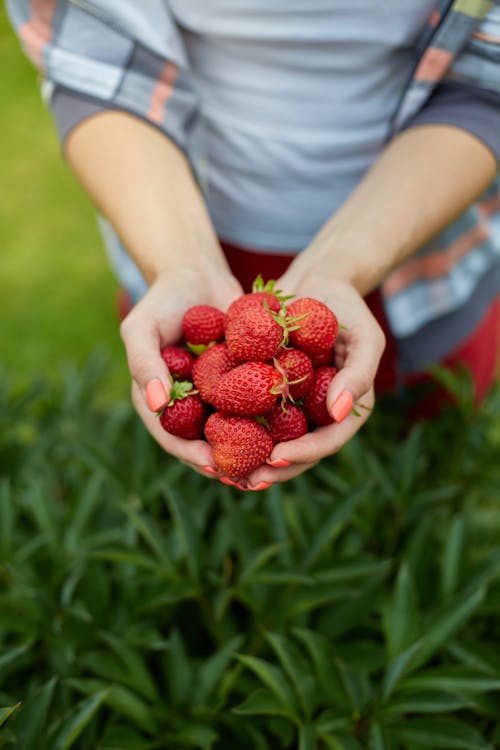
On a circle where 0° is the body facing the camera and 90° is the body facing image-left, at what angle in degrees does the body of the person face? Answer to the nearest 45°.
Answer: approximately 0°
